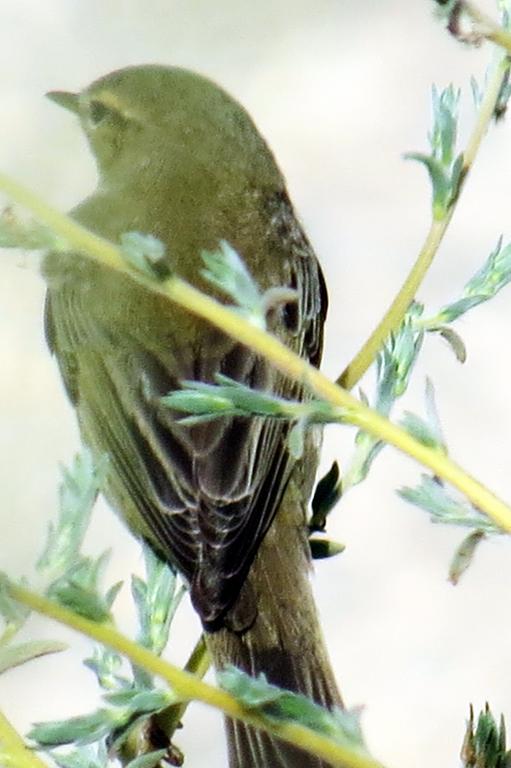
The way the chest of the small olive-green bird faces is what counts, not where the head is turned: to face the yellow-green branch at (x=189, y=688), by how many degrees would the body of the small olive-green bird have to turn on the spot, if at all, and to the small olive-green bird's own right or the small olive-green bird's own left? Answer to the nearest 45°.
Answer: approximately 135° to the small olive-green bird's own left

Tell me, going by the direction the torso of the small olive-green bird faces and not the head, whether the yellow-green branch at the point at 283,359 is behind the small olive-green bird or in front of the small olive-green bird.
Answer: behind

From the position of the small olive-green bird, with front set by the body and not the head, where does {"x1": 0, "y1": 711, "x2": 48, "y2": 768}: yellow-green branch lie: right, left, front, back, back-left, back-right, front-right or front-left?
back-left

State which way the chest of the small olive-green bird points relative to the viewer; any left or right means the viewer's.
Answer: facing away from the viewer and to the left of the viewer
